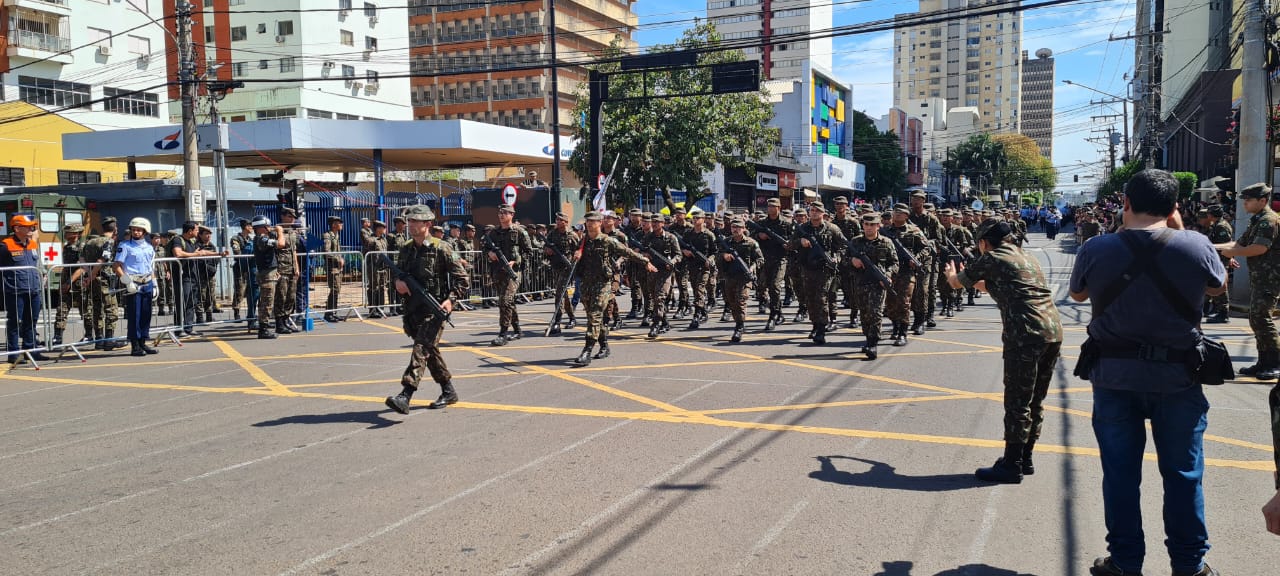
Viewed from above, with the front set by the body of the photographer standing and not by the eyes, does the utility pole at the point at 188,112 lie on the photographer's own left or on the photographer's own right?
on the photographer's own left

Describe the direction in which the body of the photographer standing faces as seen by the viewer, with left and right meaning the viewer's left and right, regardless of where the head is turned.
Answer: facing away from the viewer

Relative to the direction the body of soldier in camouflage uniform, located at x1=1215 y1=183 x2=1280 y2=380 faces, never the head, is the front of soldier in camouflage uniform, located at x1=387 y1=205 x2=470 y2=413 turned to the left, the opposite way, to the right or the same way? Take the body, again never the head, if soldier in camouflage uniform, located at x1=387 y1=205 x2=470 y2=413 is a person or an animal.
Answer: to the left
